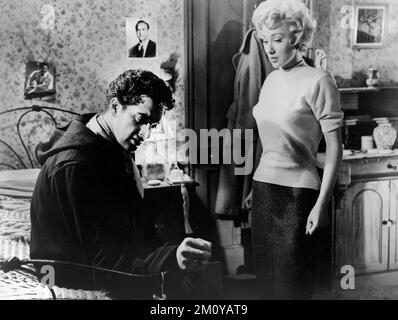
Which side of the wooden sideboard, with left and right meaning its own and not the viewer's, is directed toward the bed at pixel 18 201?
right

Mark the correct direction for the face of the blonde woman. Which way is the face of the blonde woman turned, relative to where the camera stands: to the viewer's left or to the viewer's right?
to the viewer's left

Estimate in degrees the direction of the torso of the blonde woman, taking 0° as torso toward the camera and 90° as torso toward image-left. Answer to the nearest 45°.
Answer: approximately 45°
